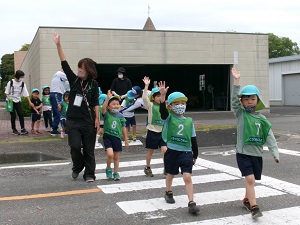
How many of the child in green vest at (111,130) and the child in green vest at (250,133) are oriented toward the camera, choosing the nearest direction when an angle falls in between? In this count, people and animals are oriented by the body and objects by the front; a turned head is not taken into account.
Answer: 2

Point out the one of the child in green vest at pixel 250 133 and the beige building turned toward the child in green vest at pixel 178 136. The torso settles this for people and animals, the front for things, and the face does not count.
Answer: the beige building

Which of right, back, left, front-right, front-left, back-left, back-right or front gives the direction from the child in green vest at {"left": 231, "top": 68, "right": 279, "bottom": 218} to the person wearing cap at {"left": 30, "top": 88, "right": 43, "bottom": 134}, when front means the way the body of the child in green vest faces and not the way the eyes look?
back-right

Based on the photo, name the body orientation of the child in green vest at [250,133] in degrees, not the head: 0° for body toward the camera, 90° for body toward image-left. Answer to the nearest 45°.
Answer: approximately 0°

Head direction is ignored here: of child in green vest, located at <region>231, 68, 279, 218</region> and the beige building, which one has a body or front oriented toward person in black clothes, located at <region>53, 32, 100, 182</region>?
the beige building

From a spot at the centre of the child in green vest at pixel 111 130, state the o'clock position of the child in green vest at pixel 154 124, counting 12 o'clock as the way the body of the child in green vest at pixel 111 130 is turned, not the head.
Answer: the child in green vest at pixel 154 124 is roughly at 9 o'clock from the child in green vest at pixel 111 130.

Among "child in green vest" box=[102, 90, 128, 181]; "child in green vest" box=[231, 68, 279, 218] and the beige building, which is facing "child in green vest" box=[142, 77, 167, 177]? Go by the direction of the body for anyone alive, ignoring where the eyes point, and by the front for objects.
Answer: the beige building
